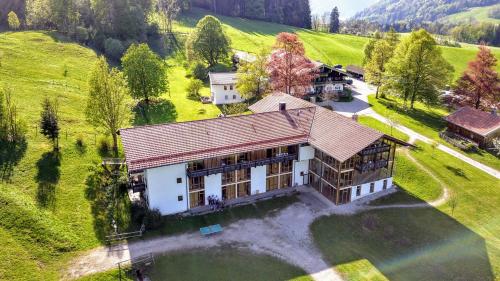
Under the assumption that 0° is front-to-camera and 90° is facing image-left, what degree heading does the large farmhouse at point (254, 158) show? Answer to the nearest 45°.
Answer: approximately 315°

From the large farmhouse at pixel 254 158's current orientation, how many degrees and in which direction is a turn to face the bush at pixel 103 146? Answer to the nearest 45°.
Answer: approximately 135° to its right

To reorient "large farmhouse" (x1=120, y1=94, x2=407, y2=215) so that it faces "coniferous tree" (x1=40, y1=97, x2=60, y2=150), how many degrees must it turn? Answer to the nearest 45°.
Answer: approximately 135° to its right

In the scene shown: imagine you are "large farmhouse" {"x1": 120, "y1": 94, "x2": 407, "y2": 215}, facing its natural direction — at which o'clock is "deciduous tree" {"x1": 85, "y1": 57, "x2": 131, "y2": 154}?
The deciduous tree is roughly at 5 o'clock from the large farmhouse.
